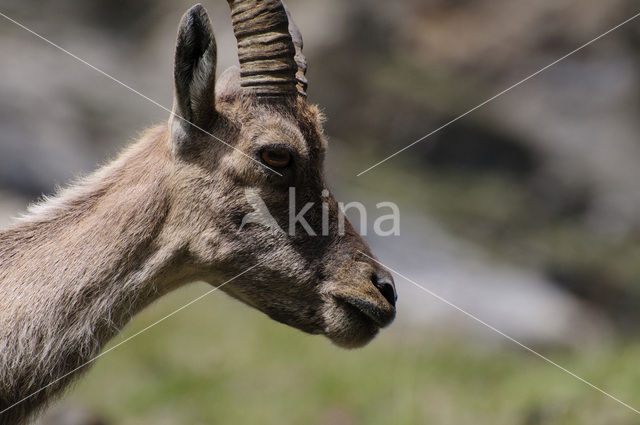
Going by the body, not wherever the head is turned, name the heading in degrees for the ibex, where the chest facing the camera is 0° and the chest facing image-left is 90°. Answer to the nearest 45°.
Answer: approximately 270°
